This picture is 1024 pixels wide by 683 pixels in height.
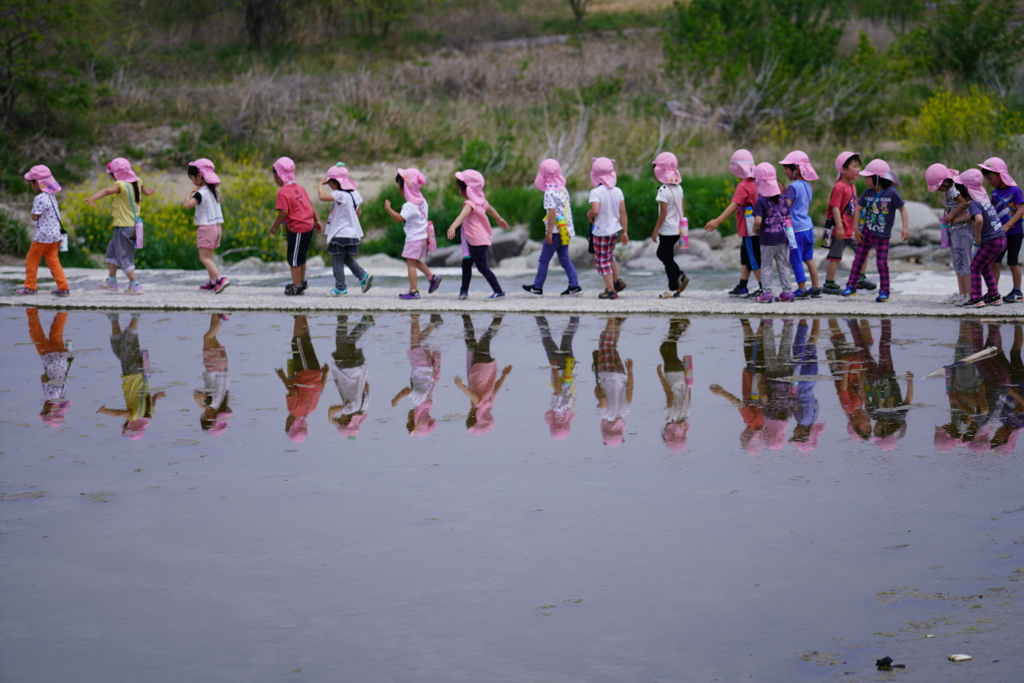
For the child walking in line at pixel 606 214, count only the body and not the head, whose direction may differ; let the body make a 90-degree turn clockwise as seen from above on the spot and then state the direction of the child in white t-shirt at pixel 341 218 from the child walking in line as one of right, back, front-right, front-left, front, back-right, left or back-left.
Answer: back-left

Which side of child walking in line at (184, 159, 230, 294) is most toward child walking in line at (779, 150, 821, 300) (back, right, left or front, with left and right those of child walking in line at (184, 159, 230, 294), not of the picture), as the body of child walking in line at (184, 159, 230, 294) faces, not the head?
back

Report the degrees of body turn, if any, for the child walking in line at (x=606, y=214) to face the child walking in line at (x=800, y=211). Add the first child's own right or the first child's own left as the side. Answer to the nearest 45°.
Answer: approximately 135° to the first child's own right

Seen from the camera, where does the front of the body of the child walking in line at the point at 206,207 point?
to the viewer's left

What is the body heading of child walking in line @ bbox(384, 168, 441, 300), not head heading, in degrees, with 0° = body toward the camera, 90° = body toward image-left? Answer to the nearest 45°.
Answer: approximately 90°

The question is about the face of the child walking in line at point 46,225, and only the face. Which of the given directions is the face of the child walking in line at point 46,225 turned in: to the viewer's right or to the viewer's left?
to the viewer's left

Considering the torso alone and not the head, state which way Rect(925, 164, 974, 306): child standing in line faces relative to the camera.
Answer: to the viewer's left

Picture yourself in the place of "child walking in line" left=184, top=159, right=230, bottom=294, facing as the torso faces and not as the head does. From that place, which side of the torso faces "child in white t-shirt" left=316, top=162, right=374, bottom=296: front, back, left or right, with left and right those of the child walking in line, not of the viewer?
back

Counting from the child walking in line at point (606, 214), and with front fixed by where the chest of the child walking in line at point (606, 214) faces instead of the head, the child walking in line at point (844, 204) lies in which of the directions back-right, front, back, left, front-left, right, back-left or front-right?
back-right

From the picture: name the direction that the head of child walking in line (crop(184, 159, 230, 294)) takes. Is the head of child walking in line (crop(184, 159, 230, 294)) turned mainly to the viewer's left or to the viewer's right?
to the viewer's left

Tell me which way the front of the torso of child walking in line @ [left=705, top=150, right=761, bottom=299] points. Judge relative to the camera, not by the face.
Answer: to the viewer's left

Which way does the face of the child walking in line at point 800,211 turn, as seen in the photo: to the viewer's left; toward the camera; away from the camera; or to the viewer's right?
to the viewer's left

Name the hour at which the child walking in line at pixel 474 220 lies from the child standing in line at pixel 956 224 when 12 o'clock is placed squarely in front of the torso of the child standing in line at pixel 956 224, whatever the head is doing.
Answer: the child walking in line at pixel 474 220 is roughly at 12 o'clock from the child standing in line at pixel 956 224.

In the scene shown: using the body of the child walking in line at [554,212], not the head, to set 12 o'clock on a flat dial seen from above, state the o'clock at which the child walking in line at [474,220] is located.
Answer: the child walking in line at [474,220] is roughly at 12 o'clock from the child walking in line at [554,212].

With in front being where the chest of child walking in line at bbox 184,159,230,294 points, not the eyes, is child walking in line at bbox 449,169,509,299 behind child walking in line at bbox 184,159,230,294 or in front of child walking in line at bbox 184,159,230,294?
behind

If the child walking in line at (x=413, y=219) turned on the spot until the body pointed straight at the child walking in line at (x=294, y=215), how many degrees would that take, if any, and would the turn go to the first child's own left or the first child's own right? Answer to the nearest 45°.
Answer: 0° — they already face them

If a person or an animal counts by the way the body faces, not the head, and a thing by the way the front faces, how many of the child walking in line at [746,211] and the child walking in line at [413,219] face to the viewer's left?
2

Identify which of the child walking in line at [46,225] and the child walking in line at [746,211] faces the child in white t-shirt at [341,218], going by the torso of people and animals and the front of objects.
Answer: the child walking in line at [746,211]

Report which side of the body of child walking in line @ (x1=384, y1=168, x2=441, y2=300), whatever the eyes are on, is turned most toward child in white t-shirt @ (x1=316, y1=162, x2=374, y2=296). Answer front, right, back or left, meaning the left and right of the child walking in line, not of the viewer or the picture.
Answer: front
